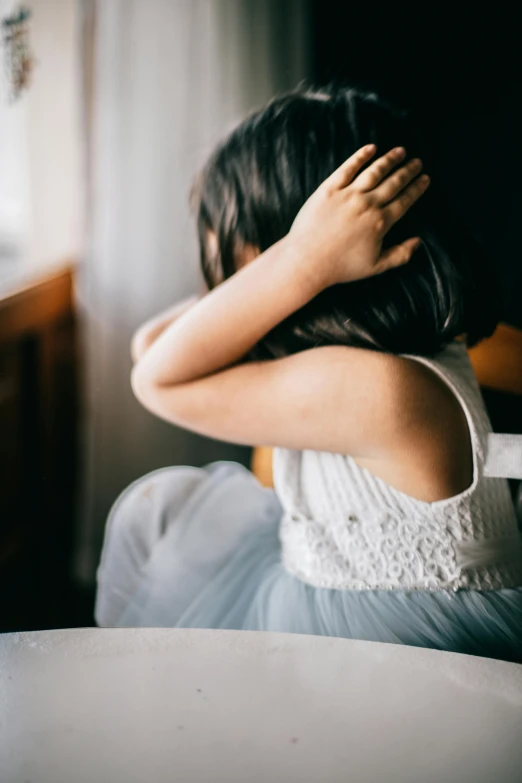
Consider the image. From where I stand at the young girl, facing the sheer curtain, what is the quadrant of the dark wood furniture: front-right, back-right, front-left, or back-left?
front-left

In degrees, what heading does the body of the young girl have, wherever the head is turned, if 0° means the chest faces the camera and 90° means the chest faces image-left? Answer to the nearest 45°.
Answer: approximately 90°

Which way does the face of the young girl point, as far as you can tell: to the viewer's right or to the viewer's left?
to the viewer's left
